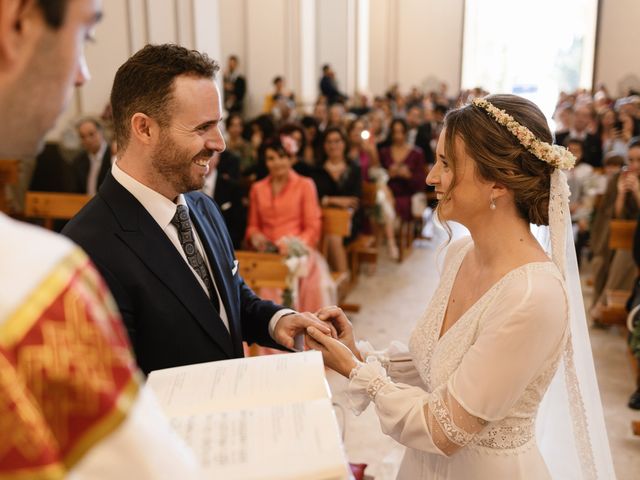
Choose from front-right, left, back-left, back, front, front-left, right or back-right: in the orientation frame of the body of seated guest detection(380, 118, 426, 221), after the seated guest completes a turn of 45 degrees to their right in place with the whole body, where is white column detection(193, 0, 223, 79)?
front-right

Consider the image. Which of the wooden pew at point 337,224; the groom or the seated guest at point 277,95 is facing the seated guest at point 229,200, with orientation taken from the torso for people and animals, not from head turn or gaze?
the seated guest at point 277,95

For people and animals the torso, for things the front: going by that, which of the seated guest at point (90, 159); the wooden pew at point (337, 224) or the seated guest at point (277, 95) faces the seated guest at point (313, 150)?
the seated guest at point (277, 95)

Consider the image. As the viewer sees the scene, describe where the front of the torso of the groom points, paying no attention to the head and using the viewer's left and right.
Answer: facing the viewer and to the right of the viewer

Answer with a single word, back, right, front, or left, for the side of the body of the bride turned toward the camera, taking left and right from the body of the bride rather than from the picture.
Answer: left

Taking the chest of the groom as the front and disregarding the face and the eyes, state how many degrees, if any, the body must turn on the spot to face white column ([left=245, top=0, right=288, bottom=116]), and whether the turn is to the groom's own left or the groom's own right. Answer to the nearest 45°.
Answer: approximately 135° to the groom's own left

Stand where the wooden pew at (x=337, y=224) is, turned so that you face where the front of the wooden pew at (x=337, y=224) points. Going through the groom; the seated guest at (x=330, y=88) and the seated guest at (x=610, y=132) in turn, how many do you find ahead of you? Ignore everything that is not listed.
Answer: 1

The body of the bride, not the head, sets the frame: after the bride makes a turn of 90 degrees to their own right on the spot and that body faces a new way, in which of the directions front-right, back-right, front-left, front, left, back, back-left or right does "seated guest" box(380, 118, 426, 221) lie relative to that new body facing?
front

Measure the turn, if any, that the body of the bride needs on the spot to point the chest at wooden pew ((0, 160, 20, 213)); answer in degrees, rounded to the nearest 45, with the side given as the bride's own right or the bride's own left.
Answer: approximately 45° to the bride's own right

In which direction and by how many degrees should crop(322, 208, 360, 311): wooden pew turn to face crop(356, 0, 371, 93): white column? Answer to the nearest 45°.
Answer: approximately 180°

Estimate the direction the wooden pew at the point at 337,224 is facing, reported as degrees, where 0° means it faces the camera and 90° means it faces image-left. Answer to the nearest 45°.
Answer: approximately 0°

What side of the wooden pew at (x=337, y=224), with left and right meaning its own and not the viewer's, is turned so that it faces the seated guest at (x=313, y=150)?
back
